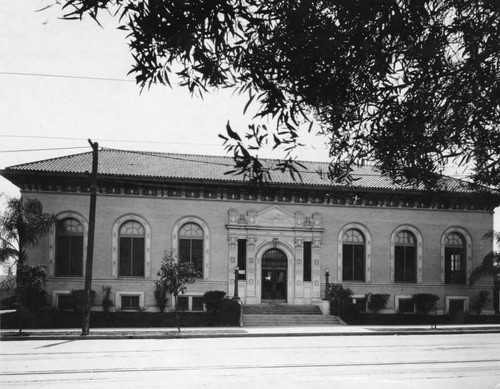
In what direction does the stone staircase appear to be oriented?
toward the camera

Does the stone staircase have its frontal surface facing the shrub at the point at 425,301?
no

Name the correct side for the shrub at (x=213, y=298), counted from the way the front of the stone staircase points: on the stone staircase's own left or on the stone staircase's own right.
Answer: on the stone staircase's own right

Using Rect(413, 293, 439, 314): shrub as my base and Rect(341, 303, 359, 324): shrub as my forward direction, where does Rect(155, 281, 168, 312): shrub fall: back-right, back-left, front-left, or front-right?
front-right

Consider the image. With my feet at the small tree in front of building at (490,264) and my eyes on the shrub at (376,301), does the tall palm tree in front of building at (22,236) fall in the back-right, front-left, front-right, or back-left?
front-left

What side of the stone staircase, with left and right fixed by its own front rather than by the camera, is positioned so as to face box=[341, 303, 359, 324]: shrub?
left

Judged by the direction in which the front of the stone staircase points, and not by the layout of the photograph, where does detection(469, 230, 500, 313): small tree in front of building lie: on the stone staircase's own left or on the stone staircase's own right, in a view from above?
on the stone staircase's own left

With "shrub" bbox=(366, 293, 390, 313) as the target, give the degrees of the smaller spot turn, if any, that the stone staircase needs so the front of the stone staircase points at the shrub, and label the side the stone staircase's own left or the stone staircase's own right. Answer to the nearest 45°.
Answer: approximately 135° to the stone staircase's own left

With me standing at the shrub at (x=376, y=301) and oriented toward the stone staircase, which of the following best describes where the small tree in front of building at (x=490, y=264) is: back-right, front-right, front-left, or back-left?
back-left

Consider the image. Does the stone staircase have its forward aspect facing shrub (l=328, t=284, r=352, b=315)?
no

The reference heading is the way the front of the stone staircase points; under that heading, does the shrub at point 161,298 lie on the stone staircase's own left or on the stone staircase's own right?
on the stone staircase's own right

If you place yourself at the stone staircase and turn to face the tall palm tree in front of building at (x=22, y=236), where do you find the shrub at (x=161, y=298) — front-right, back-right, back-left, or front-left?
front-right

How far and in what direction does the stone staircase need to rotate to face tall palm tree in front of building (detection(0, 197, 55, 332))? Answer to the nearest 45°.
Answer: approximately 45° to its right

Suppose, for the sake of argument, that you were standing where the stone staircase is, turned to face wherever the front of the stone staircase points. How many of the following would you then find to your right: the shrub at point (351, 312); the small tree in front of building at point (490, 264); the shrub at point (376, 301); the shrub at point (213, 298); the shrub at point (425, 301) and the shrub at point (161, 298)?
2

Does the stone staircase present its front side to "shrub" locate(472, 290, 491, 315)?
no
